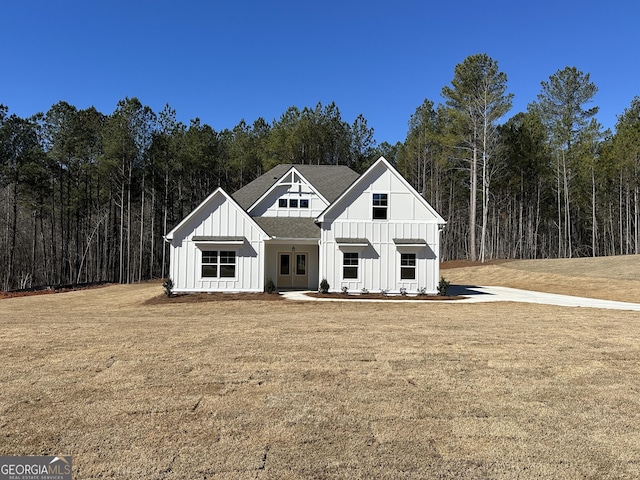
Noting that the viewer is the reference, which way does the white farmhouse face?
facing the viewer

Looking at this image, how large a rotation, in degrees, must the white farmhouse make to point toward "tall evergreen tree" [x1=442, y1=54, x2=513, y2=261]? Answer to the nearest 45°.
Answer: approximately 135° to its left
